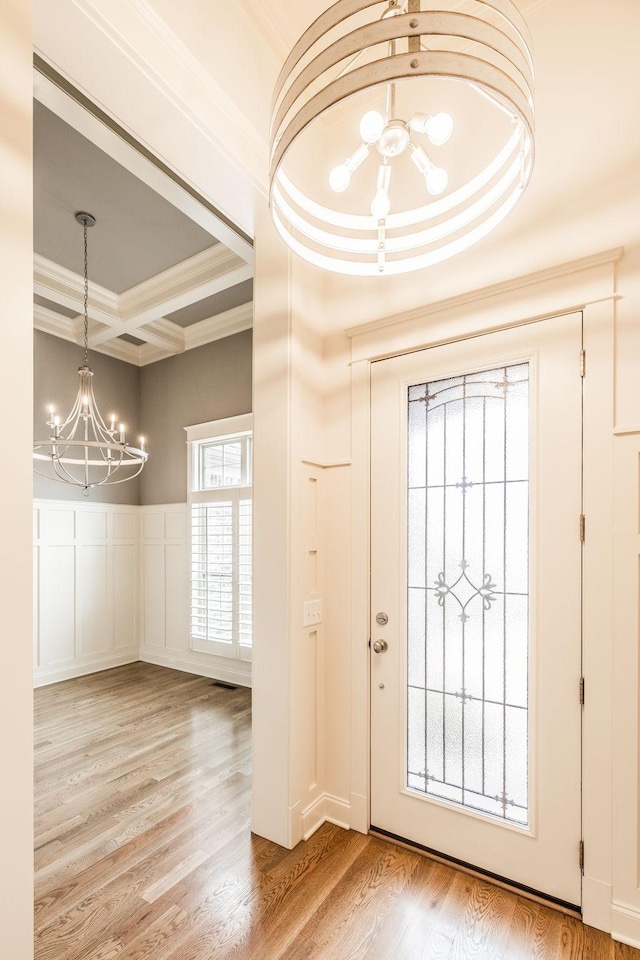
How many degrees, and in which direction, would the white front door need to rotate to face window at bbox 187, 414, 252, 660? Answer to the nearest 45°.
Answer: approximately 90° to its right

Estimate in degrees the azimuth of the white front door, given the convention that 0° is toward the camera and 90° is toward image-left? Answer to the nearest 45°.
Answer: approximately 45°
